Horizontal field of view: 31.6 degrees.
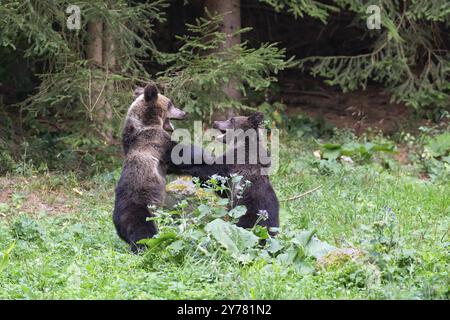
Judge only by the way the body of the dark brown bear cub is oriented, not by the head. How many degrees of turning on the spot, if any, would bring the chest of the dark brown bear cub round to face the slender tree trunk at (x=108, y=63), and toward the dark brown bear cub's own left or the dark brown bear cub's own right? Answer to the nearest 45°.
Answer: approximately 45° to the dark brown bear cub's own right

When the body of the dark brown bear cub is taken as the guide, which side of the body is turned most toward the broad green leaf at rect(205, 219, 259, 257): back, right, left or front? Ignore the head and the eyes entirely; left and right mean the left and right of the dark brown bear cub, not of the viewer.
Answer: left

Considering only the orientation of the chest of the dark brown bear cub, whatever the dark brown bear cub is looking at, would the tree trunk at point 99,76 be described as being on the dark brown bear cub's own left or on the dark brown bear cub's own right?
on the dark brown bear cub's own right

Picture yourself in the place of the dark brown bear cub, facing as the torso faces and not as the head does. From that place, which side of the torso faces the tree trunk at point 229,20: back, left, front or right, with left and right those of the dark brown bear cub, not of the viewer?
right

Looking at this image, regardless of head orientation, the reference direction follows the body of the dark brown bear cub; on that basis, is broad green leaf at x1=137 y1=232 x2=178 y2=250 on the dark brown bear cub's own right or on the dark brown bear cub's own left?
on the dark brown bear cub's own left

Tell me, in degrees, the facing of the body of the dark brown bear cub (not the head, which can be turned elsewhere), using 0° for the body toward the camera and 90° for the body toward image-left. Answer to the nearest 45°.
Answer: approximately 90°

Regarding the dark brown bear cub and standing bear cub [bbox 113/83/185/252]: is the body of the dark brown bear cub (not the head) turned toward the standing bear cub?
yes

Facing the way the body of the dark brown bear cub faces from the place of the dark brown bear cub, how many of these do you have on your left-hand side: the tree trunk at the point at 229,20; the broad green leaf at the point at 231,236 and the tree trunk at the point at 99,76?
1

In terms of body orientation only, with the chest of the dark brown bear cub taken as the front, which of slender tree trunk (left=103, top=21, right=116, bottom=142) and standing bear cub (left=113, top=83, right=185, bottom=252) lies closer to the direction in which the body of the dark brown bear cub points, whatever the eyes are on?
the standing bear cub

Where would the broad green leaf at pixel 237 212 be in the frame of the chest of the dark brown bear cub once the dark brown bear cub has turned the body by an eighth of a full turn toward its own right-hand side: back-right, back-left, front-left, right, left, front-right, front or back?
back-left
